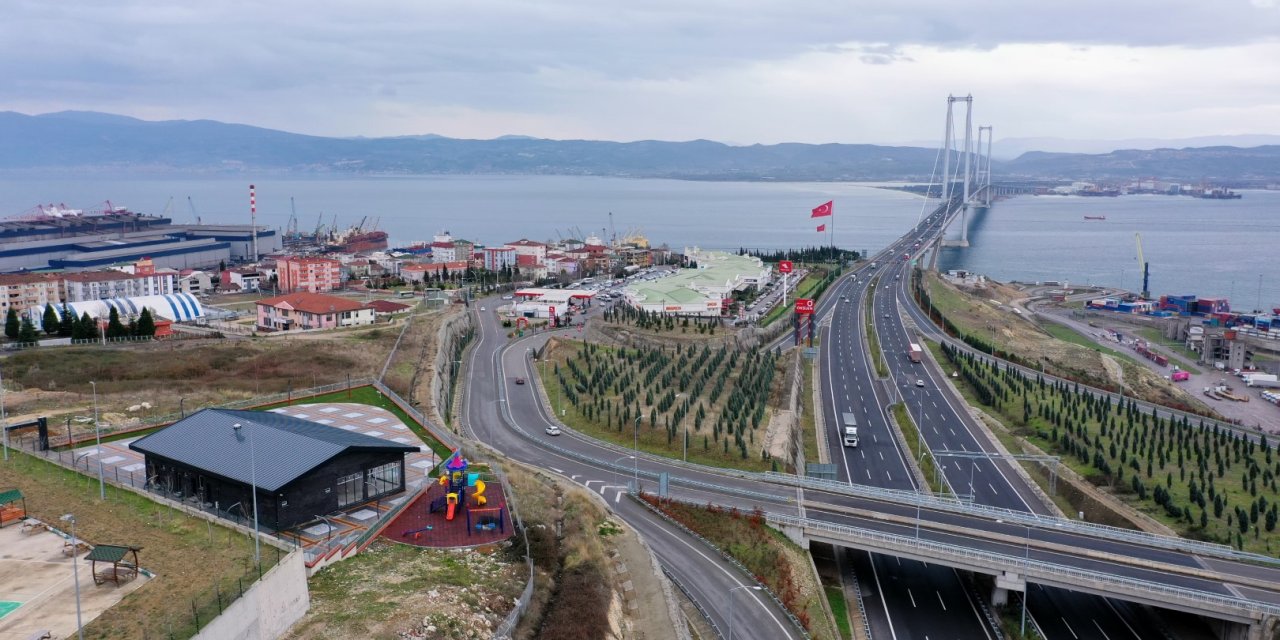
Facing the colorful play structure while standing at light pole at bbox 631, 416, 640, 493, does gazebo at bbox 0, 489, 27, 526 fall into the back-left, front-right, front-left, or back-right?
front-right

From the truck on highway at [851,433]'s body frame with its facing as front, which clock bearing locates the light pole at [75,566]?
The light pole is roughly at 1 o'clock from the truck on highway.

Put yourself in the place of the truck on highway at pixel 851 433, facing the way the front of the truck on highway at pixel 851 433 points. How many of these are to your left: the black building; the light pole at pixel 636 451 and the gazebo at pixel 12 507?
0

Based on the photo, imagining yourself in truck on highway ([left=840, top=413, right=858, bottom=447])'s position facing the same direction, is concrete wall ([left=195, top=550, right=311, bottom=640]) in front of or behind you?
in front

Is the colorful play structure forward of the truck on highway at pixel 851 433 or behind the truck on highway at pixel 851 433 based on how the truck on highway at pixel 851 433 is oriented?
forward

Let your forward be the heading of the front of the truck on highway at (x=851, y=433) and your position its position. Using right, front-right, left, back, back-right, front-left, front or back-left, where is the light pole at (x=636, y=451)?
front-right

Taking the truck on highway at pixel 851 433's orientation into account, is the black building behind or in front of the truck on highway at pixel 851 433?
in front

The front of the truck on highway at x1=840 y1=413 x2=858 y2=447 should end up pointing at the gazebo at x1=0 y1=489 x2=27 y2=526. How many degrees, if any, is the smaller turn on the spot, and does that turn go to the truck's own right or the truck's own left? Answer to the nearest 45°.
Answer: approximately 45° to the truck's own right

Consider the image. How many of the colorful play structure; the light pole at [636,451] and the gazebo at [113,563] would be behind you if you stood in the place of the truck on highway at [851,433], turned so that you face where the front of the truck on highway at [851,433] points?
0

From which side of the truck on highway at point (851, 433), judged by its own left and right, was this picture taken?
front

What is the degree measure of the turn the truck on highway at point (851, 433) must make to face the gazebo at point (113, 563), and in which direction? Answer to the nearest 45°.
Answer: approximately 45° to its right
